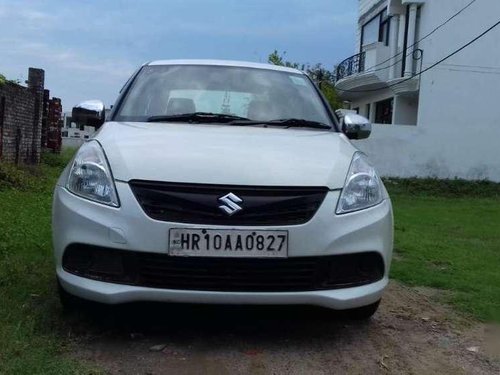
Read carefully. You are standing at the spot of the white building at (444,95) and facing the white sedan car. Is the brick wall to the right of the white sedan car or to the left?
right

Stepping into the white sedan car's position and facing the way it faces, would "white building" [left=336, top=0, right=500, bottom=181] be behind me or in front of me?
behind

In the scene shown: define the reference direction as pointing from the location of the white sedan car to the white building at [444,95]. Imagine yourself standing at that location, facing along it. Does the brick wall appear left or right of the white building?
left

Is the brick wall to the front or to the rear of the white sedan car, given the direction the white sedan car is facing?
to the rear

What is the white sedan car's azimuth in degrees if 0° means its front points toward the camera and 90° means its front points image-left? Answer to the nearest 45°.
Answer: approximately 0°
